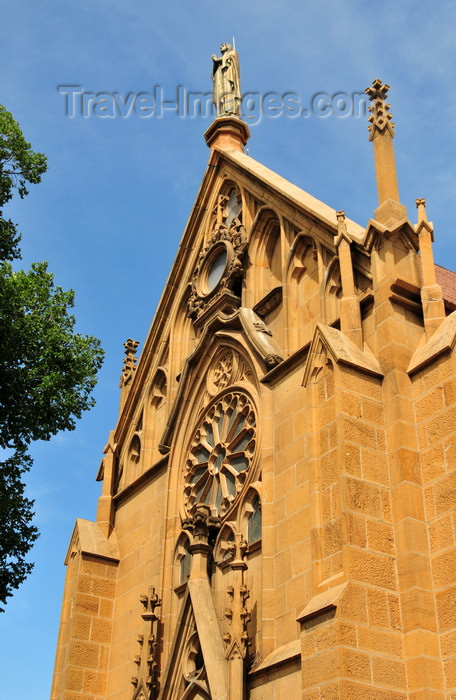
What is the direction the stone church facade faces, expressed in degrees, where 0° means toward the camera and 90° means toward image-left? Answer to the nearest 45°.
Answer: approximately 45°
